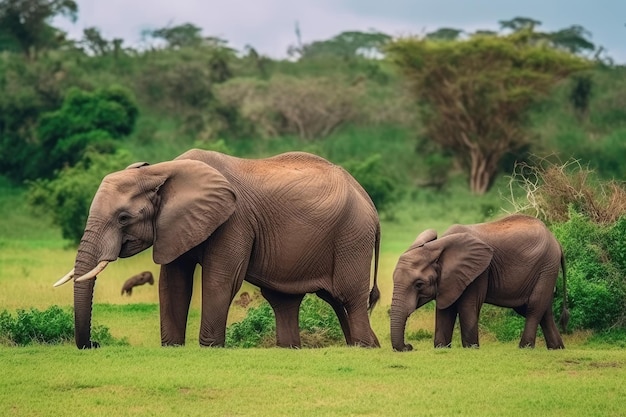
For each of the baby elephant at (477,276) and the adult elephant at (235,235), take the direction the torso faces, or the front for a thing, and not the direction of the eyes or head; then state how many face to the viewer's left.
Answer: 2

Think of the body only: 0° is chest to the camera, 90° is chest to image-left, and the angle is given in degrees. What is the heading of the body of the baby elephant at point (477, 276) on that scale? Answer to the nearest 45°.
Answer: approximately 90°

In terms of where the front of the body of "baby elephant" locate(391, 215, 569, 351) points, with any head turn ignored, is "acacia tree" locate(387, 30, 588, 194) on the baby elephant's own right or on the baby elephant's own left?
on the baby elephant's own right

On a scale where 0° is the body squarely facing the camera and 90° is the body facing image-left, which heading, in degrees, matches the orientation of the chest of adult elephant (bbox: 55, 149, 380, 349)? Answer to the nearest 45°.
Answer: approximately 90°

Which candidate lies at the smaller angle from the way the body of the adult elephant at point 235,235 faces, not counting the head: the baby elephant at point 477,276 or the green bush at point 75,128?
the green bush

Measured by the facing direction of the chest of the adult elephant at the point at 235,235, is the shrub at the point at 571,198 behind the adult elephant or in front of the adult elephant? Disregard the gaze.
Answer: behind

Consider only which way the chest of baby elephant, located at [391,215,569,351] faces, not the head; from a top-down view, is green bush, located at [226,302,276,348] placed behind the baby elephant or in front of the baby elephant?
in front
